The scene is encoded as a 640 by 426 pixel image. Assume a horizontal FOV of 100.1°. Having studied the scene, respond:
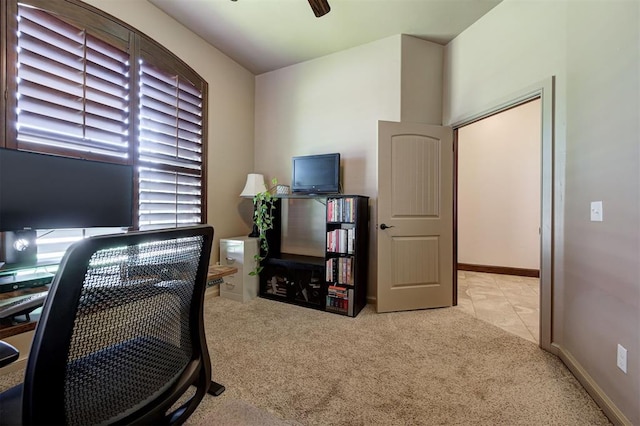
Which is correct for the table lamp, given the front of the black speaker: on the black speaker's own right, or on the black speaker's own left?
on the black speaker's own left

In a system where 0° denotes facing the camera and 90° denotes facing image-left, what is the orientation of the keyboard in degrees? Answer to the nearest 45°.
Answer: approximately 315°

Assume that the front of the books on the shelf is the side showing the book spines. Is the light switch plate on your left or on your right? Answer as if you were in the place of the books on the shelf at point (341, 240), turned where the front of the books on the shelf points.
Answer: on your left

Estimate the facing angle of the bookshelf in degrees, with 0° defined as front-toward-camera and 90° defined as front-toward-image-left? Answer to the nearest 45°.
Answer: approximately 45°

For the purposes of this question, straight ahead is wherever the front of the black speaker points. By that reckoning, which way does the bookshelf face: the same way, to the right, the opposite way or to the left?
to the right
